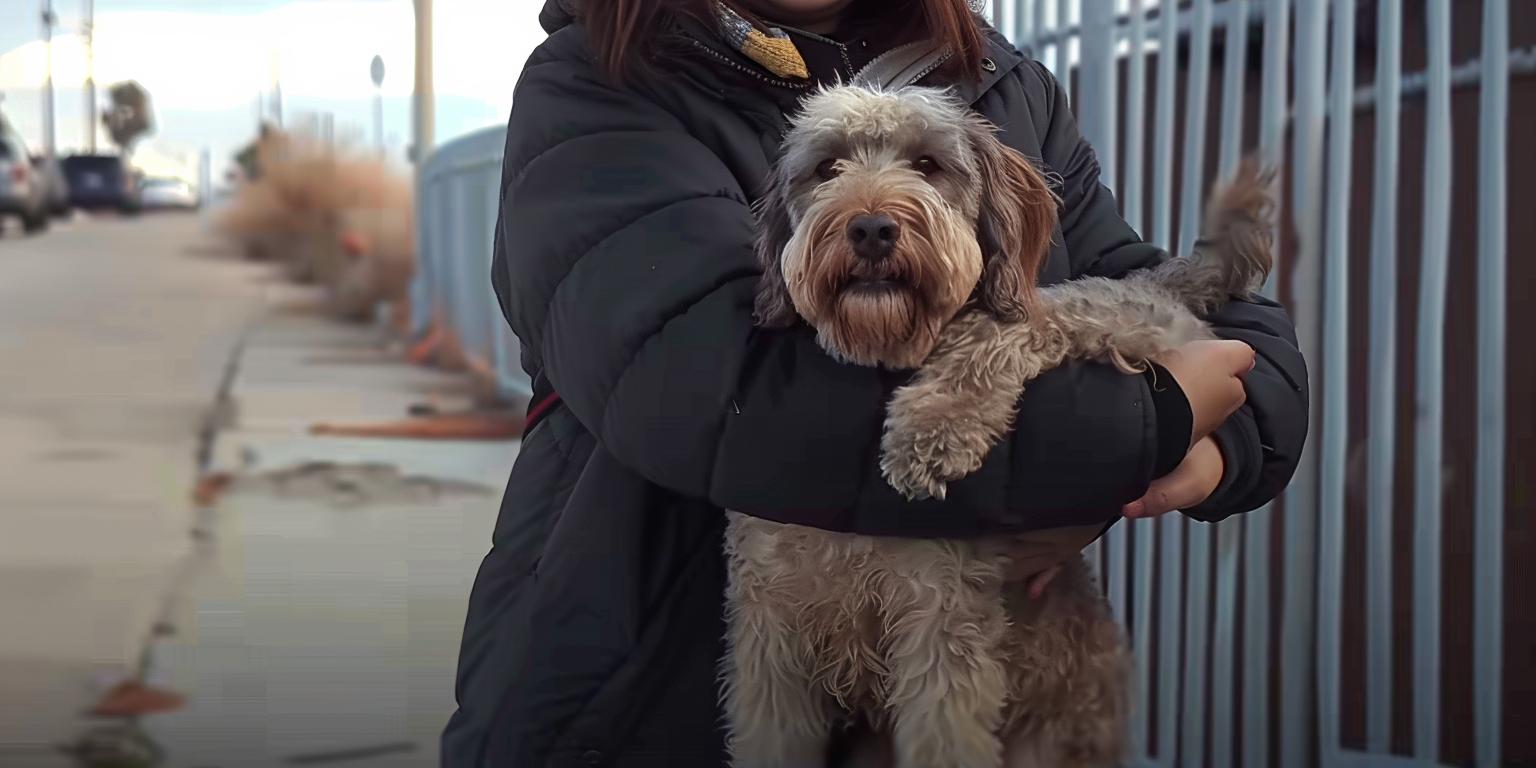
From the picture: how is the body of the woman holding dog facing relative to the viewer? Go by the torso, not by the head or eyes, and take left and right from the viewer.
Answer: facing the viewer and to the right of the viewer

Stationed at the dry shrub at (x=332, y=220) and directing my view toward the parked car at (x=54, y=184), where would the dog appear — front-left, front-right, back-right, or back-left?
back-left

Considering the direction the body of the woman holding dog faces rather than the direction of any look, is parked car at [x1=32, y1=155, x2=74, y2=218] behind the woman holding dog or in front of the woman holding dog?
behind

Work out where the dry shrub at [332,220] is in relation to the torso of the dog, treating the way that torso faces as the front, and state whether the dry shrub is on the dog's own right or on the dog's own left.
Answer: on the dog's own right

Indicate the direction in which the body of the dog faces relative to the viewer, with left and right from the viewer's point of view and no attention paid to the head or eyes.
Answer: facing the viewer and to the left of the viewer
